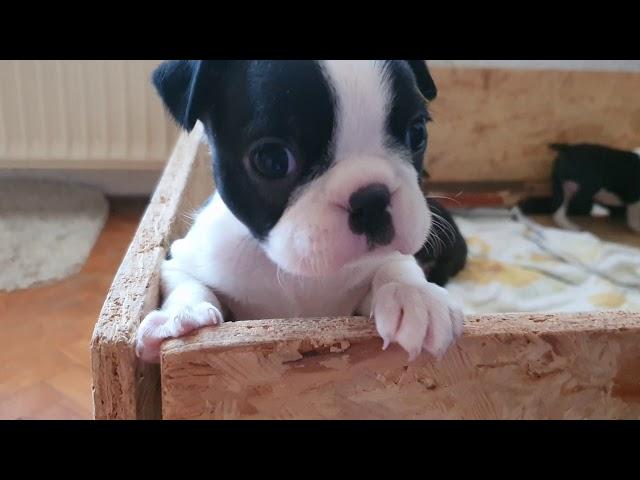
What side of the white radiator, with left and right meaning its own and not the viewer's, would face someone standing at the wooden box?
front

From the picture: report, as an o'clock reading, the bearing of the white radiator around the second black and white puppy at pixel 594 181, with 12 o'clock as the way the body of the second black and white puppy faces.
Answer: The white radiator is roughly at 6 o'clock from the second black and white puppy.

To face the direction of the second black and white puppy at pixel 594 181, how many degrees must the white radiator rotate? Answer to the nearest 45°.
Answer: approximately 45° to its left

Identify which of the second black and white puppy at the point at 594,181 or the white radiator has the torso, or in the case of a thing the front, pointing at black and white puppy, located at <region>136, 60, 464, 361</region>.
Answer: the white radiator

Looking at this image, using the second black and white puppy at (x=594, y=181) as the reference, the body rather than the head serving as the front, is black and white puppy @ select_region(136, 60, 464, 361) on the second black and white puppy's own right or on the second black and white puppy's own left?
on the second black and white puppy's own right

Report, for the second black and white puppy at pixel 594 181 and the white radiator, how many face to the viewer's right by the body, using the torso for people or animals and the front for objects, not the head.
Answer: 1

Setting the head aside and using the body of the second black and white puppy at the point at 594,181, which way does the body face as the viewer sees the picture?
to the viewer's right

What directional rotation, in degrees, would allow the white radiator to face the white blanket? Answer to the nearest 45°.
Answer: approximately 45° to its left

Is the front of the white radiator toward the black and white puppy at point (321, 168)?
yes
